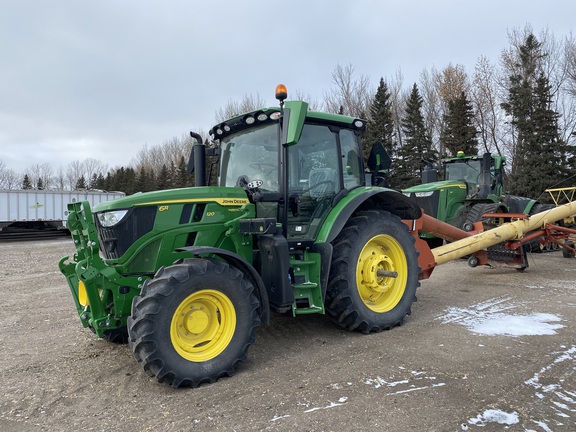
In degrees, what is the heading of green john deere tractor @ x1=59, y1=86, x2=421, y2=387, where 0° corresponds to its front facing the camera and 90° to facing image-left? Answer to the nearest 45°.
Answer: approximately 45°

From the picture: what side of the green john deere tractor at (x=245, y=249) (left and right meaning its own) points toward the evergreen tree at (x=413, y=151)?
back

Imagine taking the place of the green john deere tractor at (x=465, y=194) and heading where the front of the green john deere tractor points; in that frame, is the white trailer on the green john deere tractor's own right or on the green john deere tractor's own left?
on the green john deere tractor's own right

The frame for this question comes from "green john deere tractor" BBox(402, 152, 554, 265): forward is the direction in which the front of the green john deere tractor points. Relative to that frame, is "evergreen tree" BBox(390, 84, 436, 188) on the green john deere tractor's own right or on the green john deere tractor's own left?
on the green john deere tractor's own right

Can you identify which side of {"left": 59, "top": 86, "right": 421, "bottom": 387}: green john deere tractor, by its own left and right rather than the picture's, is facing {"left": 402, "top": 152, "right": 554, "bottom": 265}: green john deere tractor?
back

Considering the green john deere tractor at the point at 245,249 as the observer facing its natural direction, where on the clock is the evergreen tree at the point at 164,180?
The evergreen tree is roughly at 4 o'clock from the green john deere tractor.
